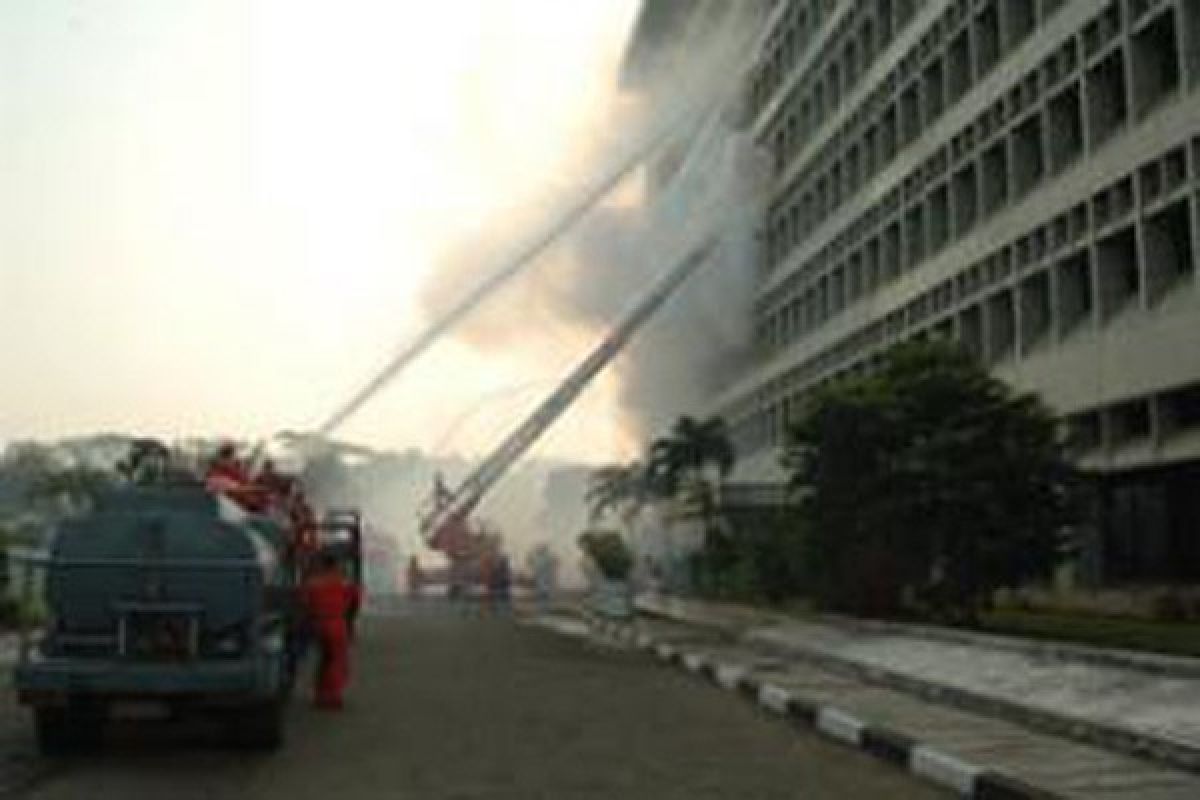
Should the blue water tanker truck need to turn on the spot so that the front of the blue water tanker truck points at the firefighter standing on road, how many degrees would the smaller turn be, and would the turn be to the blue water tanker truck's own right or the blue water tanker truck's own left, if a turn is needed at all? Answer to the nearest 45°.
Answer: approximately 45° to the blue water tanker truck's own right

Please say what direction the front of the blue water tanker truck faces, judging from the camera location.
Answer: facing away from the viewer

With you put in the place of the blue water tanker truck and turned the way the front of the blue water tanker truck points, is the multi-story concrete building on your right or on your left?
on your right
